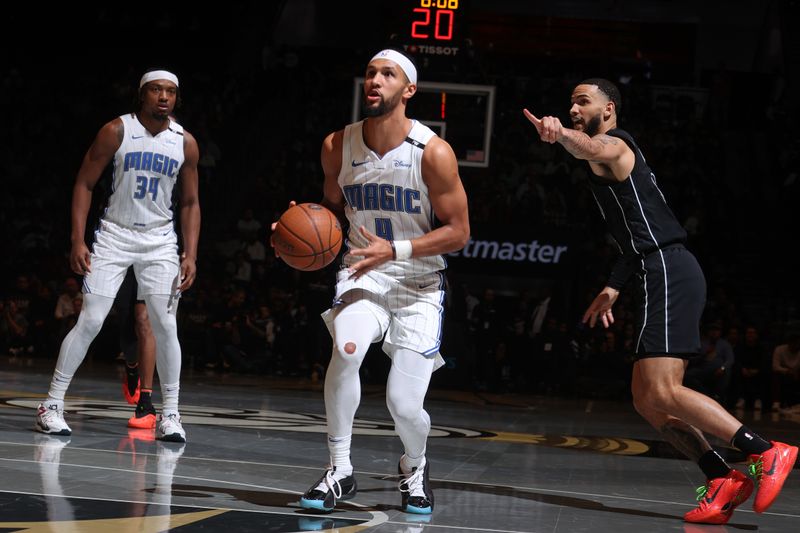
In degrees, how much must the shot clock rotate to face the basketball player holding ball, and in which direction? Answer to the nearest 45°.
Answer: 0° — it already faces them

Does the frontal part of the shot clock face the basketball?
yes

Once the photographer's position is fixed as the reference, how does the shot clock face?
facing the viewer
